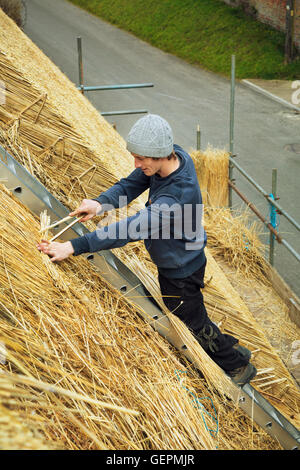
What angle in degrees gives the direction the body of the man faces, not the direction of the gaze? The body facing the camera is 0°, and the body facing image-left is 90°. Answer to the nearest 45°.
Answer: approximately 90°

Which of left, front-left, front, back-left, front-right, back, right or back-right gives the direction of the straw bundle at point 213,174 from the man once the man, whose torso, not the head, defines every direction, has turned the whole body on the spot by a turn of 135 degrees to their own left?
back-left
